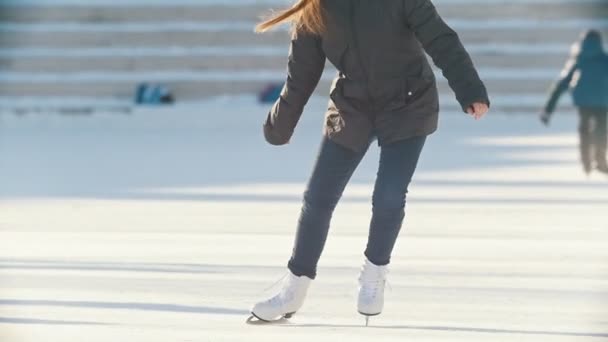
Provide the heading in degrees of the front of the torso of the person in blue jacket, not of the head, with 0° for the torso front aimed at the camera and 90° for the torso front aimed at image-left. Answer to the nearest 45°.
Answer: approximately 180°

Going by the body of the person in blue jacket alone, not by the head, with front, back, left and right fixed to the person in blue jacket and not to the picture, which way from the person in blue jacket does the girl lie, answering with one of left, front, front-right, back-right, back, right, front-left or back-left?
back

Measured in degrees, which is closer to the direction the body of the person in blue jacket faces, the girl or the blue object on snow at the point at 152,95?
the blue object on snow

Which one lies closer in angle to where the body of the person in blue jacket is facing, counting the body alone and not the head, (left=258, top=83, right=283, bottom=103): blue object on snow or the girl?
the blue object on snow
